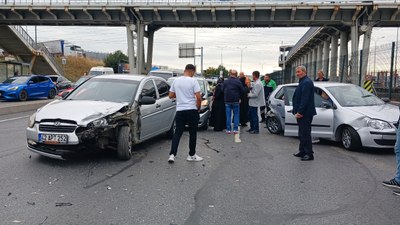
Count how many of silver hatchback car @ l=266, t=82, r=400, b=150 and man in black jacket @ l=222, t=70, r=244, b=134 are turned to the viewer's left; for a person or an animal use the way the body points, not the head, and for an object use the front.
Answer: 0

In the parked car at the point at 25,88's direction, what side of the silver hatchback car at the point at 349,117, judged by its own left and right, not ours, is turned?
back

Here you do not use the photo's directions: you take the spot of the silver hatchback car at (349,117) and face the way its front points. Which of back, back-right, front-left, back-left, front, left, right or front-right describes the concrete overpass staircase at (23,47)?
back

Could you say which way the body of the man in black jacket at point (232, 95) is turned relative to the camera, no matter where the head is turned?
away from the camera

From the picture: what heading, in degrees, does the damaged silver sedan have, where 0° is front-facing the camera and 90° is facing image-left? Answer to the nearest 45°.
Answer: approximately 45°

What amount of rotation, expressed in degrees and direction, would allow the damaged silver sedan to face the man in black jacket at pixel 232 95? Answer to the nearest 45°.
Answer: approximately 180°

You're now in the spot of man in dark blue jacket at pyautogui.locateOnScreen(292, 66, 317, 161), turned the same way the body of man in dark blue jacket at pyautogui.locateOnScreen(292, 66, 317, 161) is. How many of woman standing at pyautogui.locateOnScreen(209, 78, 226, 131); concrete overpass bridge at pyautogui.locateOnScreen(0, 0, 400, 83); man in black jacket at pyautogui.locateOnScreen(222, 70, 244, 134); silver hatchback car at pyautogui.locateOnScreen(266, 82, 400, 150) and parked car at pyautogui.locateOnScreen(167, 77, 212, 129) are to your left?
0

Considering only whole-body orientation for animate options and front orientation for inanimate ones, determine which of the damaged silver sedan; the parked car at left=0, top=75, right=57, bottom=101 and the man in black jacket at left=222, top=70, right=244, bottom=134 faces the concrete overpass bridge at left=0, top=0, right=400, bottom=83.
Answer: the man in black jacket

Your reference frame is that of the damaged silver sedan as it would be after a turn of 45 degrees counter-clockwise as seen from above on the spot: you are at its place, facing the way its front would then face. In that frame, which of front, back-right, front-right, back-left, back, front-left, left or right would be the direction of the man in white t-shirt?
left

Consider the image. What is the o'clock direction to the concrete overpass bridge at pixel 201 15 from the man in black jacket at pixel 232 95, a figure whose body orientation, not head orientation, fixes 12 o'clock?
The concrete overpass bridge is roughly at 12 o'clock from the man in black jacket.

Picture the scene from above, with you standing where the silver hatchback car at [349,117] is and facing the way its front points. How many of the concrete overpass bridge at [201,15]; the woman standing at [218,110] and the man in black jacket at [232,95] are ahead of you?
0

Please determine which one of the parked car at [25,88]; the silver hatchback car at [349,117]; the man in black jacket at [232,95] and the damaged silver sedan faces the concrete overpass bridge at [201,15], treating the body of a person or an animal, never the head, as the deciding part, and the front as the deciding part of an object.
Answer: the man in black jacket

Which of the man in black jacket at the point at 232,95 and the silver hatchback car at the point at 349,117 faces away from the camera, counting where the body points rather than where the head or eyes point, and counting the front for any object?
the man in black jacket

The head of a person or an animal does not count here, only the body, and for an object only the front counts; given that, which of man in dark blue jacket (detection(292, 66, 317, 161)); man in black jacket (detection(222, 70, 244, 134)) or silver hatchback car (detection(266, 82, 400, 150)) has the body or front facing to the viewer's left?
man in dark blue jacket (detection(292, 66, 317, 161))

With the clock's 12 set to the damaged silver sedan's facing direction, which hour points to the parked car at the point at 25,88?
The parked car is roughly at 4 o'clock from the damaged silver sedan.

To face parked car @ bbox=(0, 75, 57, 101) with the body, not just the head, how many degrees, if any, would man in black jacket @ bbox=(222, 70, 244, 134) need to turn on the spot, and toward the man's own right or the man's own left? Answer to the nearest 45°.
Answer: approximately 45° to the man's own left

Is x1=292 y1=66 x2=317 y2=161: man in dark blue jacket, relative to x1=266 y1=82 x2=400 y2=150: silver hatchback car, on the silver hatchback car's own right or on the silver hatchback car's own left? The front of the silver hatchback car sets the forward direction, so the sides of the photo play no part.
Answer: on the silver hatchback car's own right

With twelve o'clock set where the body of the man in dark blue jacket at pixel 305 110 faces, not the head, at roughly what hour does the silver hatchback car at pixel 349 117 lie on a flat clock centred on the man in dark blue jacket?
The silver hatchback car is roughly at 4 o'clock from the man in dark blue jacket.

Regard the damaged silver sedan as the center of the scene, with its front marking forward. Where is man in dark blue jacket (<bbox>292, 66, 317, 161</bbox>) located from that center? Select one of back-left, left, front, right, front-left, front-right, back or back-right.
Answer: back-left
